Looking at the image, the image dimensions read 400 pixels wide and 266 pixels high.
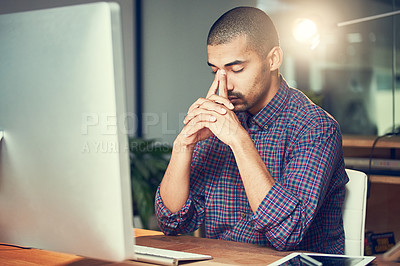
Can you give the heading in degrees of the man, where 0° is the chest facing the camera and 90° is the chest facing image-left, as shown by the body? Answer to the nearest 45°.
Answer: approximately 45°

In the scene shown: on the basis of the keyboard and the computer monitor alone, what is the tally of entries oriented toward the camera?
0

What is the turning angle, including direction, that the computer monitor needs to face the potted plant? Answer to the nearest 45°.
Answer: approximately 45° to its left

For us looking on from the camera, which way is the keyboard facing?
facing away from the viewer and to the right of the viewer

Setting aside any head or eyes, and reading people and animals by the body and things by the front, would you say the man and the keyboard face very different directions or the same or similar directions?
very different directions

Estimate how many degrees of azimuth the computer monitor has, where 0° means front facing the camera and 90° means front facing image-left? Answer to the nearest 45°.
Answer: approximately 225°

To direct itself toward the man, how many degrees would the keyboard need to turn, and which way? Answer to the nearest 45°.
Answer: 0° — it already faces them

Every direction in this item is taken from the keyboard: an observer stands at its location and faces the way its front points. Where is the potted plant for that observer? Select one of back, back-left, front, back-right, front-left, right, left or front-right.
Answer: front-left

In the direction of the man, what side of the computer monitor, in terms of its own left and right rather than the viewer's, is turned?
front

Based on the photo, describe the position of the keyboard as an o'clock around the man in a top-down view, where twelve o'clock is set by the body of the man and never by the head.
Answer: The keyboard is roughly at 11 o'clock from the man.
